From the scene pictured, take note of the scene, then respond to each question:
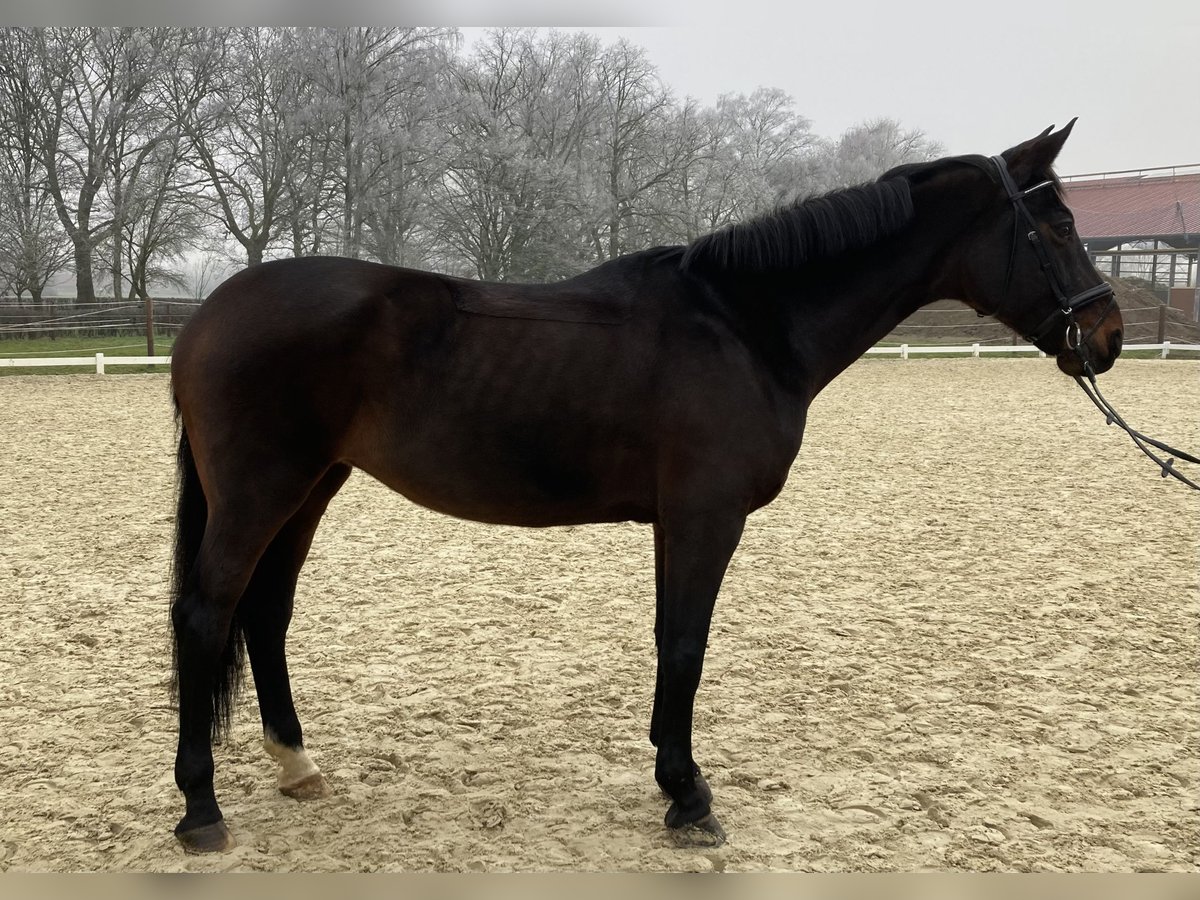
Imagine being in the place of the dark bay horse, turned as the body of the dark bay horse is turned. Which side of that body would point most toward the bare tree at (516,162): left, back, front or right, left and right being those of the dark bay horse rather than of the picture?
left

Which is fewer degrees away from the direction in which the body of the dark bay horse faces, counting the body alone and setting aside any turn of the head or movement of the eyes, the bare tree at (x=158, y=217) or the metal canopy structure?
the metal canopy structure

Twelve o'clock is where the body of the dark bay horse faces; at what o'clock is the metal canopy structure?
The metal canopy structure is roughly at 10 o'clock from the dark bay horse.

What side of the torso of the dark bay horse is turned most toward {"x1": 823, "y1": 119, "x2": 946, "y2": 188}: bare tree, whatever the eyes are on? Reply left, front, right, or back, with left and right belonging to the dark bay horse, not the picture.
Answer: left

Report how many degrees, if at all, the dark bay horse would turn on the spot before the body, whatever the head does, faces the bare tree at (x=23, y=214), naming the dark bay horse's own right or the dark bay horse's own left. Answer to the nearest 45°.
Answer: approximately 135° to the dark bay horse's own left

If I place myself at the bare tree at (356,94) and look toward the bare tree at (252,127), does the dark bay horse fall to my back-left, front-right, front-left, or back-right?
back-left

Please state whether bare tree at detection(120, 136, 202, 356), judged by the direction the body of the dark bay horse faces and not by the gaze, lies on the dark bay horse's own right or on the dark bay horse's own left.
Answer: on the dark bay horse's own left

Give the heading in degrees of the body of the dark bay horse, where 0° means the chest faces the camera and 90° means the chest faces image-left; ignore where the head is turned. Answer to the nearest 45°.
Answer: approximately 270°

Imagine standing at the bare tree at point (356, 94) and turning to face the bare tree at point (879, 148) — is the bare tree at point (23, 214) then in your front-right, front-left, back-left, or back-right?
back-left
